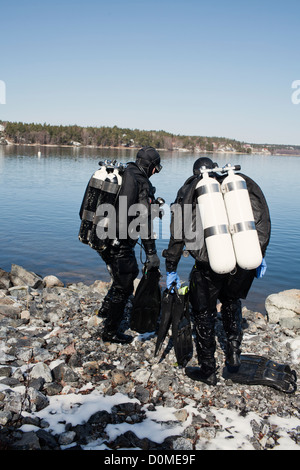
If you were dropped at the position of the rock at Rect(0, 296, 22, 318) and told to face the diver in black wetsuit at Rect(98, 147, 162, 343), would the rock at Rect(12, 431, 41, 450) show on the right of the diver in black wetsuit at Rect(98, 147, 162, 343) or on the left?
right

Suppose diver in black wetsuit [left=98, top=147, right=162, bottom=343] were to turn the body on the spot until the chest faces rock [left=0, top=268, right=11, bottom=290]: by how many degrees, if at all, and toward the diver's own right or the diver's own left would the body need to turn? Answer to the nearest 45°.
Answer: approximately 135° to the diver's own left

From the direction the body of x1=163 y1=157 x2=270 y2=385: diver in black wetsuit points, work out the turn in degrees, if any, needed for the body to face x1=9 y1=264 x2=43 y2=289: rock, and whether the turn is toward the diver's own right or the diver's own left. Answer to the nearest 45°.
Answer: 0° — they already face it

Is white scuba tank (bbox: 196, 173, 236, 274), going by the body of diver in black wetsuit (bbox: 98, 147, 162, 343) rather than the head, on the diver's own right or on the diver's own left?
on the diver's own right

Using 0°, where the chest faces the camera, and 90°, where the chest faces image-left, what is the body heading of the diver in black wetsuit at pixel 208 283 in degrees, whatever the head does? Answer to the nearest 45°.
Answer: approximately 135°

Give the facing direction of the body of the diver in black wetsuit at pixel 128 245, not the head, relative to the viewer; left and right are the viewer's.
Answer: facing to the right of the viewer
